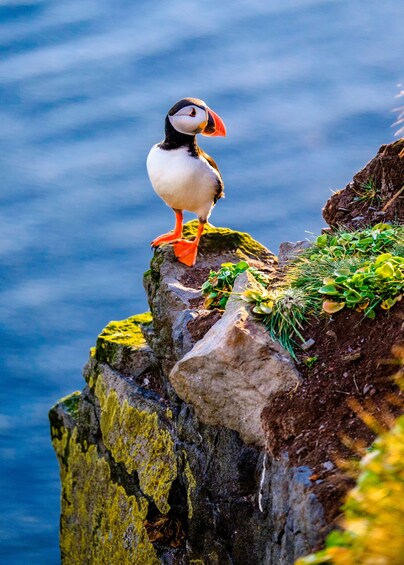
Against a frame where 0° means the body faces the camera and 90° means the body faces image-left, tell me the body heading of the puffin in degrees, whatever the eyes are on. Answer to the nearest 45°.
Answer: approximately 45°

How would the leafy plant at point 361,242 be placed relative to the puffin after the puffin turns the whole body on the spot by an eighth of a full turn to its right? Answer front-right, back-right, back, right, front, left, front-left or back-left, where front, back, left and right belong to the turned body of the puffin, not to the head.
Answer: back
